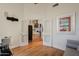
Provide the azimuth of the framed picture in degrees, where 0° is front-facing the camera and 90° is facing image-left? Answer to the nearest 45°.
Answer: approximately 45°
